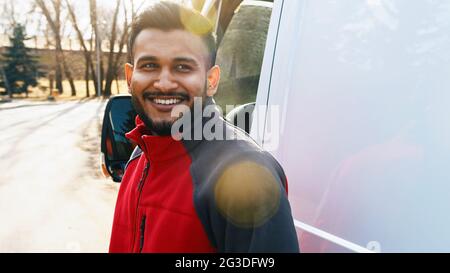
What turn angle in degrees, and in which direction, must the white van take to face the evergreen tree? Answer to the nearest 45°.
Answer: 0° — it already faces it

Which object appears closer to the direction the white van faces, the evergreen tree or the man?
the evergreen tree

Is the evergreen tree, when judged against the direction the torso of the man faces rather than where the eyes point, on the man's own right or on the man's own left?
on the man's own right

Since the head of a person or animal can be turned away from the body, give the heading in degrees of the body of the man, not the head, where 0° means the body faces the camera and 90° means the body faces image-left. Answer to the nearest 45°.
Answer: approximately 45°

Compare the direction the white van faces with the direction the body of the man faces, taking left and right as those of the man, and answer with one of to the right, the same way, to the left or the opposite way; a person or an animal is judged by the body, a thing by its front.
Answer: to the right

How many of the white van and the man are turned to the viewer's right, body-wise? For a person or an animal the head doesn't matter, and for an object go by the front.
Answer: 0

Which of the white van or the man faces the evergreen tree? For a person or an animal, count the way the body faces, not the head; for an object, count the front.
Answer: the white van

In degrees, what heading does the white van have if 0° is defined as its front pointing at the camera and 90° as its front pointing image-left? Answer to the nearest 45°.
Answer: approximately 135°
